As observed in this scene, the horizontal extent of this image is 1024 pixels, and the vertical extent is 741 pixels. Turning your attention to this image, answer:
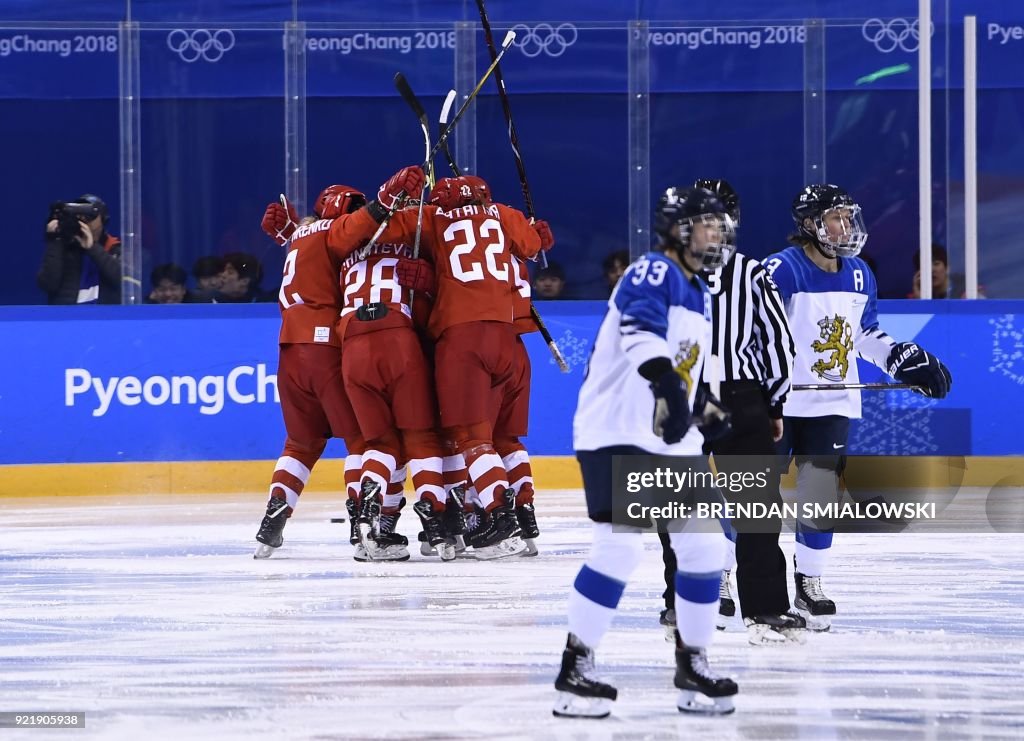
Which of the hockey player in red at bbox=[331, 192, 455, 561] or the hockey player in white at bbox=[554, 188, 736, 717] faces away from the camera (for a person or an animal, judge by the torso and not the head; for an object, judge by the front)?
the hockey player in red

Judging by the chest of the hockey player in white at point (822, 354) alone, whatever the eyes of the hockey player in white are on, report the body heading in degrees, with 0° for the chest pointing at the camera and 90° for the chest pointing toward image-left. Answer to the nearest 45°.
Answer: approximately 315°

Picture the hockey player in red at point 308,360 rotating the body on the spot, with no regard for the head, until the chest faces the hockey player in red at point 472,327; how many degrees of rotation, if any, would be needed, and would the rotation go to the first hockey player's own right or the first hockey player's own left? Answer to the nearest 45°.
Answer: approximately 90° to the first hockey player's own right

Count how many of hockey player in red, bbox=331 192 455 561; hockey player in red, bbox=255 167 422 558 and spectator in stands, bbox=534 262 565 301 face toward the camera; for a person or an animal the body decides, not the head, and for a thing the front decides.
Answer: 1

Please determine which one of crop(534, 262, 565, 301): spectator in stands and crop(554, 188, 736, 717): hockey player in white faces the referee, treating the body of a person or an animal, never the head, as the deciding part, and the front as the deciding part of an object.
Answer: the spectator in stands

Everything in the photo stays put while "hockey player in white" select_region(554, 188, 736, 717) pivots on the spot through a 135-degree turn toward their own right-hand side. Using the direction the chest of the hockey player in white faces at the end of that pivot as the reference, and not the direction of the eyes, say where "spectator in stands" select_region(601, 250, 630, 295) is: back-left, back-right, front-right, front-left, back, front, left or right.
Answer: right

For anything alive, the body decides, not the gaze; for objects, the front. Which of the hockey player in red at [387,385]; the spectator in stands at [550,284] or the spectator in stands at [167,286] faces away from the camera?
the hockey player in red

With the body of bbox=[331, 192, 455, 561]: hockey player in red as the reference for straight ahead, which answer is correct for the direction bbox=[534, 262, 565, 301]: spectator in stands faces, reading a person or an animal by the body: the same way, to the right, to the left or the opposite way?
the opposite way

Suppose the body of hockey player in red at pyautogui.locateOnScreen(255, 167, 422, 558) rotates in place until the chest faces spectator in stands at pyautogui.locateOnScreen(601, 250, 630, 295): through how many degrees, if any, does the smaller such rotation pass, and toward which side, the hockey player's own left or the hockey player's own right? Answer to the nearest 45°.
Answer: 0° — they already face them

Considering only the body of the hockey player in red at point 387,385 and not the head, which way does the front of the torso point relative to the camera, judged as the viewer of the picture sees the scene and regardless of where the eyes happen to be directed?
away from the camera
